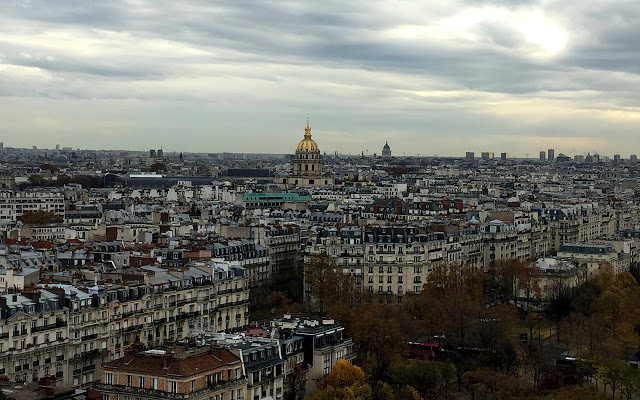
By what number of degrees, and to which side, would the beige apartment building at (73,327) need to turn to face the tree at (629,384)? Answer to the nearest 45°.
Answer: approximately 45° to its left

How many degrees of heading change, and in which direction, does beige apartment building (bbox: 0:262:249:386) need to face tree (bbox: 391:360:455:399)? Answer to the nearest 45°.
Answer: approximately 45° to its left

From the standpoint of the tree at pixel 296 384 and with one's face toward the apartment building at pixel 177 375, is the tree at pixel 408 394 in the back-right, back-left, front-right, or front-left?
back-left

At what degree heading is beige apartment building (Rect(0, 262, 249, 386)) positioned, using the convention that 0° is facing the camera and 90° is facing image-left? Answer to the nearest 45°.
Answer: approximately 315°
